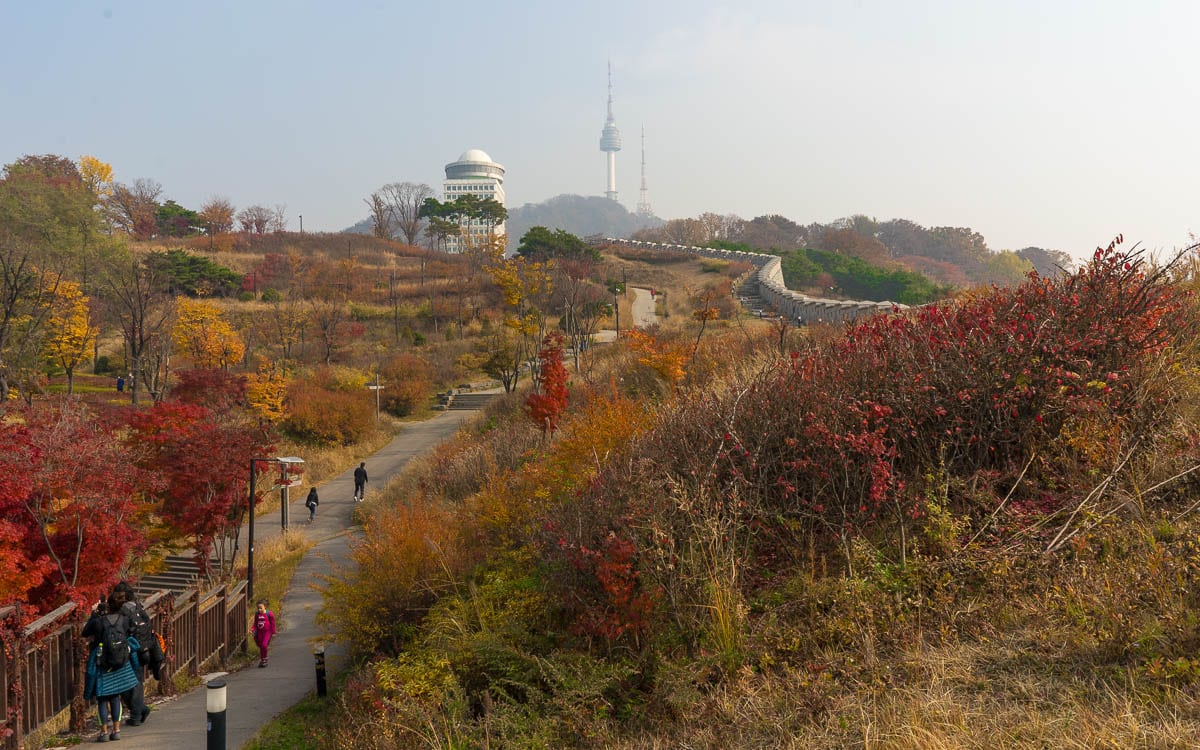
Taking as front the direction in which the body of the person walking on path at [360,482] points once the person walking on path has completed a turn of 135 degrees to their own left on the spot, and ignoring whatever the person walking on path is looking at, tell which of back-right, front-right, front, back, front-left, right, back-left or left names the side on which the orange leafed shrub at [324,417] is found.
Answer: back-right

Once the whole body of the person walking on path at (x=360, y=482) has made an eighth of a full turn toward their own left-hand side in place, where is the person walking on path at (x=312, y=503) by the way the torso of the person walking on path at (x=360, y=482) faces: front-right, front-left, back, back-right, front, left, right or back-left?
left

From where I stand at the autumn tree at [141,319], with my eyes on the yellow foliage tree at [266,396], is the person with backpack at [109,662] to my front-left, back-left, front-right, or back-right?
front-right

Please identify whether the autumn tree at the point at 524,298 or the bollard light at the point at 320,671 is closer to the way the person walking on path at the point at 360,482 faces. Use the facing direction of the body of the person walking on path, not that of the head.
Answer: the autumn tree

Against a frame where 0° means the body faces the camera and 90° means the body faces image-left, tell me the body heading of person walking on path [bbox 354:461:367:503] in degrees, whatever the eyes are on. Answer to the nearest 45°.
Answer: approximately 180°

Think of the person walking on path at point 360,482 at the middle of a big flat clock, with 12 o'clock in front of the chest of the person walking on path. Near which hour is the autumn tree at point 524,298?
The autumn tree is roughly at 1 o'clock from the person walking on path.

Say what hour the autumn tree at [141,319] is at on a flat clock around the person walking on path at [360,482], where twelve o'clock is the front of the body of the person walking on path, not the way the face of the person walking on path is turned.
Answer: The autumn tree is roughly at 11 o'clock from the person walking on path.

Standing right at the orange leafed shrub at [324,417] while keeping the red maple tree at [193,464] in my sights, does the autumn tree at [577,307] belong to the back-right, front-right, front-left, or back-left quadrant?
back-left

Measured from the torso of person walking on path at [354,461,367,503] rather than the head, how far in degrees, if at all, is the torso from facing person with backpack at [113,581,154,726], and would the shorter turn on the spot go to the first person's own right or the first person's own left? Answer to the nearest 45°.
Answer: approximately 180°

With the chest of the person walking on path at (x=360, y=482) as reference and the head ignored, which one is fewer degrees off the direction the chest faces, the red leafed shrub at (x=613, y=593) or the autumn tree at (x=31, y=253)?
the autumn tree

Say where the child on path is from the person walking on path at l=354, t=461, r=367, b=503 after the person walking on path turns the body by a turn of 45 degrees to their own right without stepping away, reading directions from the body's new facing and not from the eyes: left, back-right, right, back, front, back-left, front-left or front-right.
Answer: back-right

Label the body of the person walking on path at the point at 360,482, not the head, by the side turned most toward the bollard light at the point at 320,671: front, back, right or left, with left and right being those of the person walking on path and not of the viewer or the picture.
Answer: back

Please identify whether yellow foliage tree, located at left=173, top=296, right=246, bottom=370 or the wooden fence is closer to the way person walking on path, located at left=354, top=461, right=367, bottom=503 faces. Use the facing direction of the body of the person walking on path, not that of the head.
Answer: the yellow foliage tree

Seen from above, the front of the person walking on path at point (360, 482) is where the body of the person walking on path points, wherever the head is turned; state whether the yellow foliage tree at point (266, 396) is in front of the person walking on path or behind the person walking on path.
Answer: in front

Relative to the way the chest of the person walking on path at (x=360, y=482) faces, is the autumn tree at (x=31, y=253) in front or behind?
in front

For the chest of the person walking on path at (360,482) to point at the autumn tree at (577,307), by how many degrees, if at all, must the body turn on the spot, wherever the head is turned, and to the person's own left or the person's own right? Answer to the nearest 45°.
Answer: approximately 45° to the person's own right

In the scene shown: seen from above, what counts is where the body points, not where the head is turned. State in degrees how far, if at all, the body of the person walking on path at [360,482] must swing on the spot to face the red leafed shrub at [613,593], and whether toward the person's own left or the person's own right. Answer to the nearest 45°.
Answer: approximately 180°

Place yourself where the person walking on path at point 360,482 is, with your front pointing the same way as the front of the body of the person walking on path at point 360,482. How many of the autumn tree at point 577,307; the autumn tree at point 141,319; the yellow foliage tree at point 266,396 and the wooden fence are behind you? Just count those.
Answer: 1

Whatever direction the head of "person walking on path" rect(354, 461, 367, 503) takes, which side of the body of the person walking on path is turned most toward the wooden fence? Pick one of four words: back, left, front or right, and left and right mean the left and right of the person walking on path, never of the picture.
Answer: back
